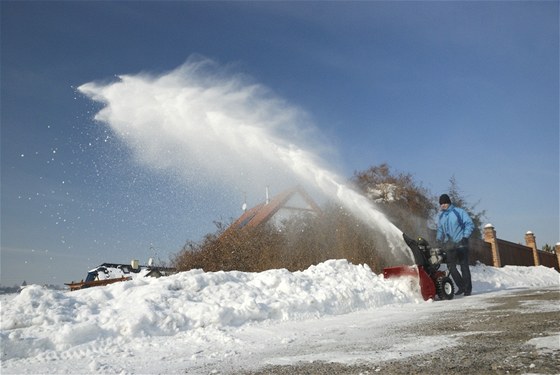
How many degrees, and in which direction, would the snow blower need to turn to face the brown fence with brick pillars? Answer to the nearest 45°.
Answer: approximately 135° to its right

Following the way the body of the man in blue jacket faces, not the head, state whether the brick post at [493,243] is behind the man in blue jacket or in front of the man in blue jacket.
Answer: behind

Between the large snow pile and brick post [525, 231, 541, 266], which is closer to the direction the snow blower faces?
the large snow pile

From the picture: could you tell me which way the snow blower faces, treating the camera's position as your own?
facing the viewer and to the left of the viewer

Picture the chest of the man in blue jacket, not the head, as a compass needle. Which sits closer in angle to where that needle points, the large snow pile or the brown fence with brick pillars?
the large snow pile

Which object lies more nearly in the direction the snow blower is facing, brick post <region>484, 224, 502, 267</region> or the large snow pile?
the large snow pile

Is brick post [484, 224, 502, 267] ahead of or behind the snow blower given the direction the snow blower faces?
behind

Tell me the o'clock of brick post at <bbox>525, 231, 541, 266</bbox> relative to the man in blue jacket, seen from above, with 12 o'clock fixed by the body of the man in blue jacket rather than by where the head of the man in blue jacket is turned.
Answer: The brick post is roughly at 5 o'clock from the man in blue jacket.

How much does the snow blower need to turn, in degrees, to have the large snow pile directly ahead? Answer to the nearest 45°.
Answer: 0° — it already faces it
